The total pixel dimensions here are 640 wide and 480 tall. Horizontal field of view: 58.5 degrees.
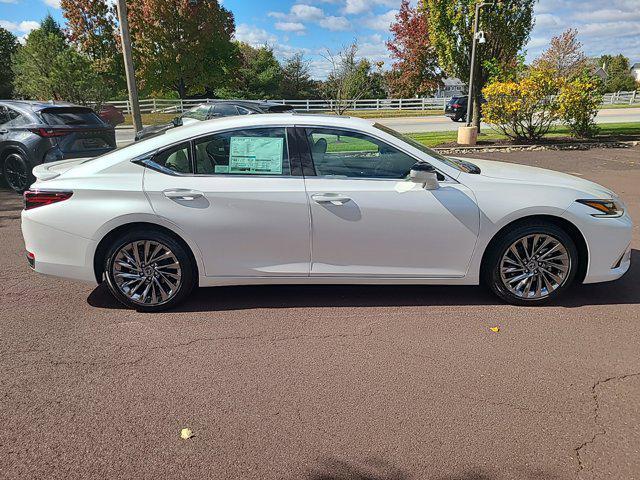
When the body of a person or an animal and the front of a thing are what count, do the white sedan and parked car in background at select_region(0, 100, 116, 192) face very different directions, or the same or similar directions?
very different directions

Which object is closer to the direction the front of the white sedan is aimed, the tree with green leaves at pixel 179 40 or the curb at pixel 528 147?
the curb

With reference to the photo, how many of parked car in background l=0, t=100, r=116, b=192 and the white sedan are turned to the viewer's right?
1

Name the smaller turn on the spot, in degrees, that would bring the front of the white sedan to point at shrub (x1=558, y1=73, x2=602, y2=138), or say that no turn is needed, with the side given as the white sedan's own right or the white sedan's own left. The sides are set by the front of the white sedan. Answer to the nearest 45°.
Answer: approximately 45° to the white sedan's own left

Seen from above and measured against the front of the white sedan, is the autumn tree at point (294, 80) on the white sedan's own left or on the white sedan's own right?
on the white sedan's own left

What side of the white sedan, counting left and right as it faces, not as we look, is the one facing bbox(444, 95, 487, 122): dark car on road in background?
left

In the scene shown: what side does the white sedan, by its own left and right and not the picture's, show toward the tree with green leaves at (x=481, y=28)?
left

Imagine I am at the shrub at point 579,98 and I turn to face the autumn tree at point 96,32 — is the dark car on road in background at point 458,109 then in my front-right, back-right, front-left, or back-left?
front-right

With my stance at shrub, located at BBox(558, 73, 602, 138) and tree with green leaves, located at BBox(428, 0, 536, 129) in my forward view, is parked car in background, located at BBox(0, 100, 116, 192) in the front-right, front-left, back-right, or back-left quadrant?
front-left

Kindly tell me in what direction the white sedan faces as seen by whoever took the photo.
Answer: facing to the right of the viewer

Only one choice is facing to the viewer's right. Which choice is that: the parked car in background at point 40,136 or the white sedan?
the white sedan

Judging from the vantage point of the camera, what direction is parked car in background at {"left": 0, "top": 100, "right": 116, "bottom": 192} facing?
facing away from the viewer and to the left of the viewer

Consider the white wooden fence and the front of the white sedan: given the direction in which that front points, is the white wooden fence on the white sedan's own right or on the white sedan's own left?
on the white sedan's own left

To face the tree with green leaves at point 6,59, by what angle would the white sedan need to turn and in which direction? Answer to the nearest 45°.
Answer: approximately 135° to its left

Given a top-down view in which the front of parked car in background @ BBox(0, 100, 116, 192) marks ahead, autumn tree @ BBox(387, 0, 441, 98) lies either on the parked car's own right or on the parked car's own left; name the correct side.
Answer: on the parked car's own right

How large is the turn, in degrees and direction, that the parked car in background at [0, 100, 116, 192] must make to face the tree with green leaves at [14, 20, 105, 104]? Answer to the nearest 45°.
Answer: approximately 45° to its right
